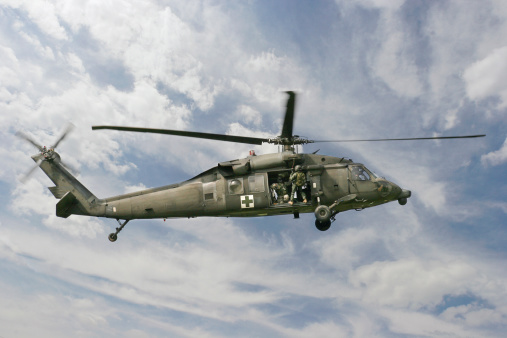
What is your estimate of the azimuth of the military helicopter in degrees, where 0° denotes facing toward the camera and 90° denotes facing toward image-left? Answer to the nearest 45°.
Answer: approximately 270°
